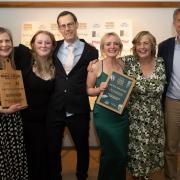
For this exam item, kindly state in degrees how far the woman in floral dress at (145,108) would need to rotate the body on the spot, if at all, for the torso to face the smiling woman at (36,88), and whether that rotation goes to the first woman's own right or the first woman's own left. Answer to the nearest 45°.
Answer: approximately 90° to the first woman's own right

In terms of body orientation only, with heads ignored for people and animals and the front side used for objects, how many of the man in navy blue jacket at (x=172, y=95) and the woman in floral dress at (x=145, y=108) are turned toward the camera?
2

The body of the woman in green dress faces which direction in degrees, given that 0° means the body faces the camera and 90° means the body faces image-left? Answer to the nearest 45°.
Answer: approximately 0°

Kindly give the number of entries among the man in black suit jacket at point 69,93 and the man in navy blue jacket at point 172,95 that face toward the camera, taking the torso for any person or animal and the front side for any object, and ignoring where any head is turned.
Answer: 2

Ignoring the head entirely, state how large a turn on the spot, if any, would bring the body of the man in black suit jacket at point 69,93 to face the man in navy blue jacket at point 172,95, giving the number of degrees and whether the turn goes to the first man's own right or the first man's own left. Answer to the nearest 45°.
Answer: approximately 90° to the first man's own left

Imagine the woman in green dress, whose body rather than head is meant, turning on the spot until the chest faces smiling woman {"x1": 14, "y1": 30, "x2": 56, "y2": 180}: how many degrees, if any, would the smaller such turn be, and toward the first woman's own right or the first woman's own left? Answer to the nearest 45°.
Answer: approximately 90° to the first woman's own right

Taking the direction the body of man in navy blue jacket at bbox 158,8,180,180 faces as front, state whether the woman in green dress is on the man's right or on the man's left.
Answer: on the man's right

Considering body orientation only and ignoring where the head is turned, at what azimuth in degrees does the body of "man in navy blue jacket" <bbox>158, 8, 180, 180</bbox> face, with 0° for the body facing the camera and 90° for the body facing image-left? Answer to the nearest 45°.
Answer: approximately 0°
